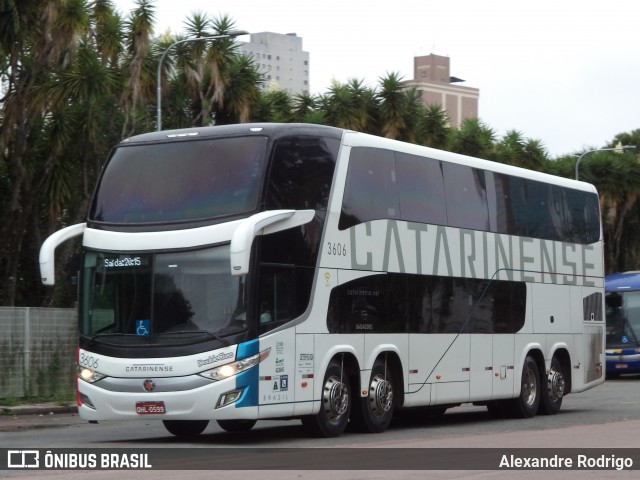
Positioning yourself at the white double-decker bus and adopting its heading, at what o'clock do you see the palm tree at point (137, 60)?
The palm tree is roughly at 4 o'clock from the white double-decker bus.

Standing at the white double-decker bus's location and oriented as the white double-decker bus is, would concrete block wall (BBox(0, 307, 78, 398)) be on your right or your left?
on your right

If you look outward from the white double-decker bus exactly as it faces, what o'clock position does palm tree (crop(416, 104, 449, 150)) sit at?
The palm tree is roughly at 5 o'clock from the white double-decker bus.

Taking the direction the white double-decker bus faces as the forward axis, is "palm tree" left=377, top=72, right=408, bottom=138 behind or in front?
behind

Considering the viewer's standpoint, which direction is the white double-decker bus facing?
facing the viewer and to the left of the viewer

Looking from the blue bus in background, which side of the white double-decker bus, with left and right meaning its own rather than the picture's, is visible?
back

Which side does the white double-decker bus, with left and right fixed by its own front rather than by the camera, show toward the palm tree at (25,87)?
right
